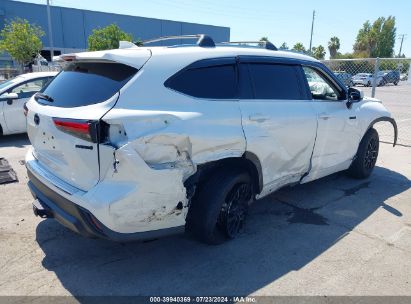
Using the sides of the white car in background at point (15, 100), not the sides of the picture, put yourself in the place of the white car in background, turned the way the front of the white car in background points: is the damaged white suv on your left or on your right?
on your left

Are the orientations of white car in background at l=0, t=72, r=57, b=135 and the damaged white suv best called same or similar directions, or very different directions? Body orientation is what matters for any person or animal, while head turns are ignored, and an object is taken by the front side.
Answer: very different directions

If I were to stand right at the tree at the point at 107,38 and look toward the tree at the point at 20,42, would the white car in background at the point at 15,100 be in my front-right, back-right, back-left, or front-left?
front-left

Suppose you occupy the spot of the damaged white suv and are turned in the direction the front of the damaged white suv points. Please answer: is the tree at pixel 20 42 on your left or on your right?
on your left

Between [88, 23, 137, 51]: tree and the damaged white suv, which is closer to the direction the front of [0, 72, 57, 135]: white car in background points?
the damaged white suv

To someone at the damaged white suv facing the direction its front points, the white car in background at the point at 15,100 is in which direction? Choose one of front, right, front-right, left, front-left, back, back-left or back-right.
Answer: left

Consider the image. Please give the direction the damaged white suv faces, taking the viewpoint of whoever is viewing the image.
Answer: facing away from the viewer and to the right of the viewer

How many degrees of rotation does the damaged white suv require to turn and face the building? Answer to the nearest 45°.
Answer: approximately 90° to its left

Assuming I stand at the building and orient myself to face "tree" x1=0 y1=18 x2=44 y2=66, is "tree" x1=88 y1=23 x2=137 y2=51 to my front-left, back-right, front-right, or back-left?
front-left
